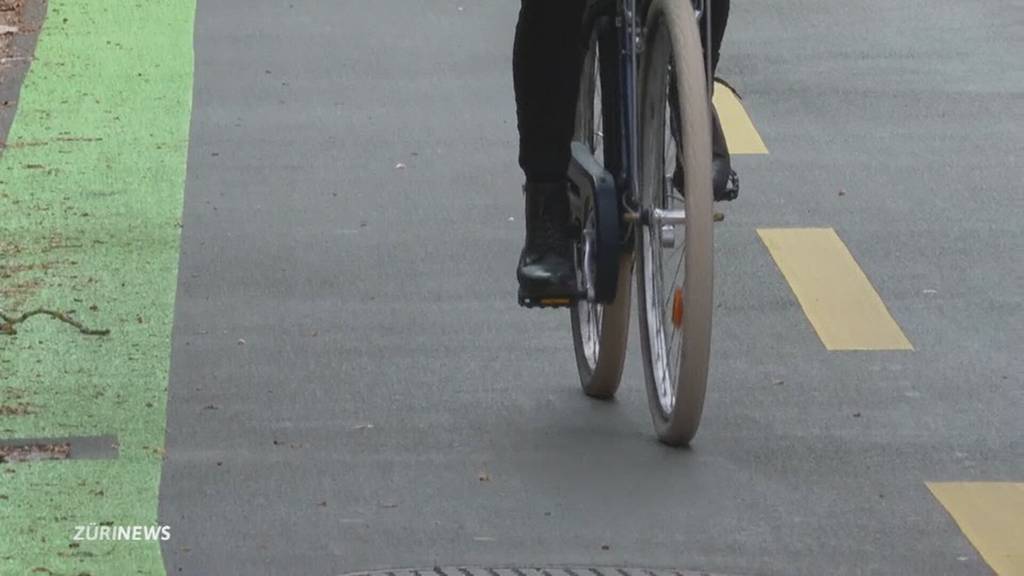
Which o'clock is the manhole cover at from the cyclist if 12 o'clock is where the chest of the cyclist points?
The manhole cover is roughly at 12 o'clock from the cyclist.

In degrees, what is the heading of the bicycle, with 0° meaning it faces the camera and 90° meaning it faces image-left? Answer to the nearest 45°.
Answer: approximately 0°

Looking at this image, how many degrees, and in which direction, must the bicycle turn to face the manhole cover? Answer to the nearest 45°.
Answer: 0° — it already faces it

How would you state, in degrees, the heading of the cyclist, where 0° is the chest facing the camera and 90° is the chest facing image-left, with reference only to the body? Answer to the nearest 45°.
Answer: approximately 0°
